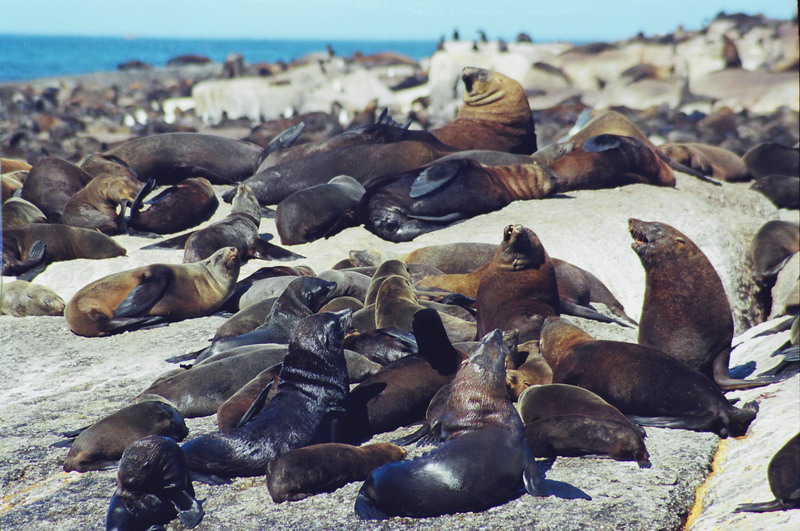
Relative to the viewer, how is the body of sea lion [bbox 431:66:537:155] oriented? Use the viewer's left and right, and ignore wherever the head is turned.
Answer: facing to the left of the viewer

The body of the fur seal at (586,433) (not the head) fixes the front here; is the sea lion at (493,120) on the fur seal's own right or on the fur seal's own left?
on the fur seal's own right

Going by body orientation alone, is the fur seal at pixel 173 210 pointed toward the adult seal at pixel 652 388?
no

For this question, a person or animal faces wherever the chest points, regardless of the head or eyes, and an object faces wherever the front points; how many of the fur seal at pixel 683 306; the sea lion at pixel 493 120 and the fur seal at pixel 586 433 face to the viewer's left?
2

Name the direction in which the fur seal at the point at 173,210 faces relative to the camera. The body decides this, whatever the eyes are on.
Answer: to the viewer's right

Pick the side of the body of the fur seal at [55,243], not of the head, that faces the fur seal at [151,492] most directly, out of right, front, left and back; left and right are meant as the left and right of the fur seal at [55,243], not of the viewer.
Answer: right

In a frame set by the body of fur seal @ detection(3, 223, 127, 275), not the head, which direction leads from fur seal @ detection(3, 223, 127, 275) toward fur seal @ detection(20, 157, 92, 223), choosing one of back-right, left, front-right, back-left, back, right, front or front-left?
left

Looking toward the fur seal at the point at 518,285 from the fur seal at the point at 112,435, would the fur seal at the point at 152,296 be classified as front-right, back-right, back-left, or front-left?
front-left

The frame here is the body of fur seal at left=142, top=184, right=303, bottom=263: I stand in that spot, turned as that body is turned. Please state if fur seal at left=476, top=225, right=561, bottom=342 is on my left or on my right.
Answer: on my right
